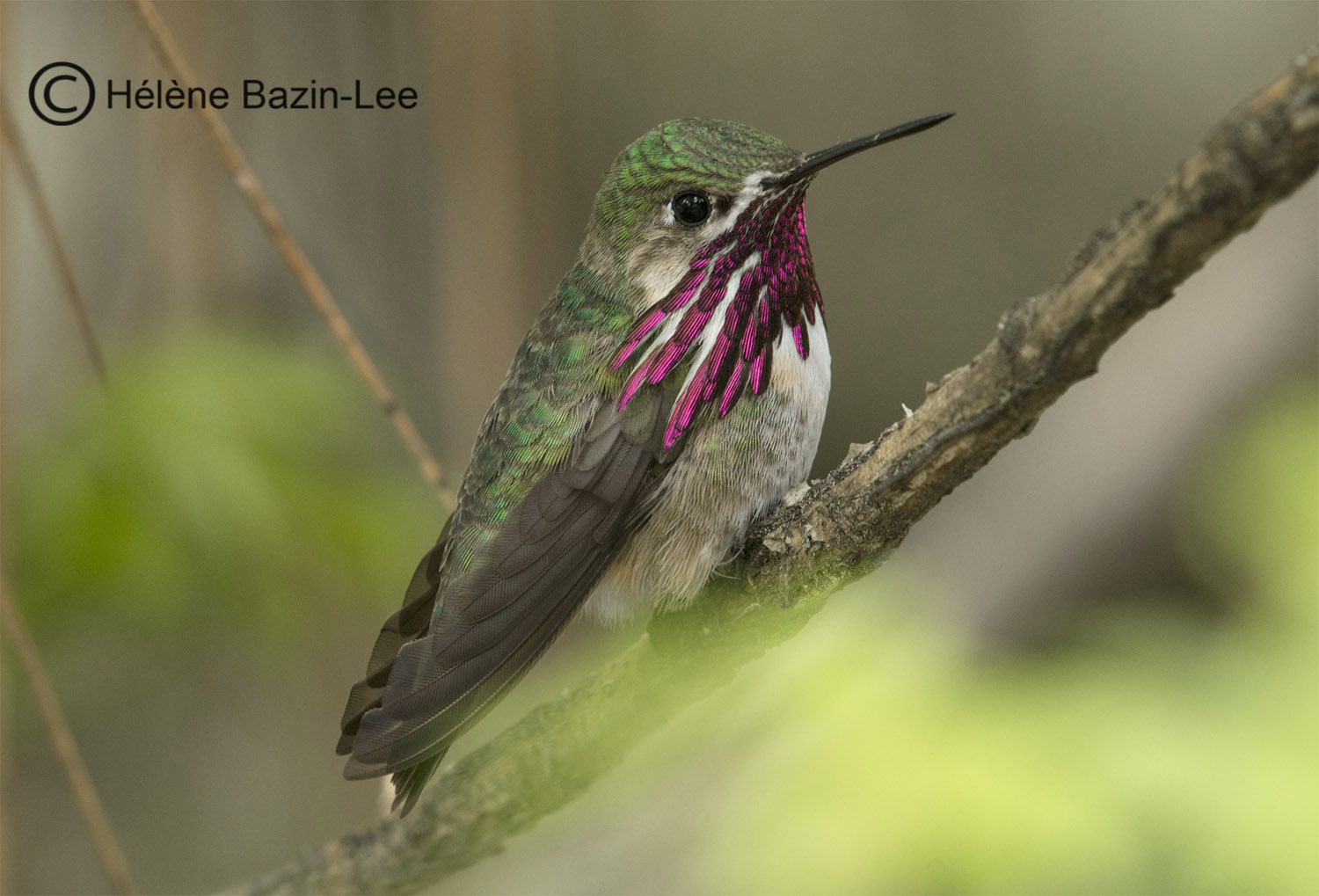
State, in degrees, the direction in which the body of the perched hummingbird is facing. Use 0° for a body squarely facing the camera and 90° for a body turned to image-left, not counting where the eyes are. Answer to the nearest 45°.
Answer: approximately 270°

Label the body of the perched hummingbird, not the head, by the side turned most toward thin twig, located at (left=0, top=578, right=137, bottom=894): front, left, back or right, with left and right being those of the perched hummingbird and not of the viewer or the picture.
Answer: back

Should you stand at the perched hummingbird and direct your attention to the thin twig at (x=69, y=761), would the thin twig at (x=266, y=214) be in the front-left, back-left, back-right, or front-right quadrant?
front-right

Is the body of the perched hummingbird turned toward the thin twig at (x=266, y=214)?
no

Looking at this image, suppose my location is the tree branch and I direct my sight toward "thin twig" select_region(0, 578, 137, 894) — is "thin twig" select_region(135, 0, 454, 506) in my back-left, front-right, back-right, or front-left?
front-right
